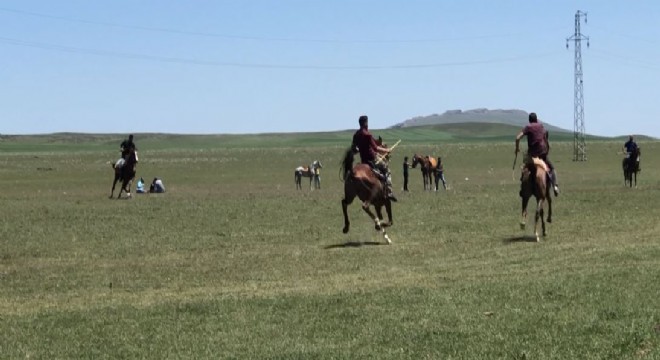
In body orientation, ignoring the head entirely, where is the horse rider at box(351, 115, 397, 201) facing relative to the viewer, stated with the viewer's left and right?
facing away from the viewer and to the right of the viewer

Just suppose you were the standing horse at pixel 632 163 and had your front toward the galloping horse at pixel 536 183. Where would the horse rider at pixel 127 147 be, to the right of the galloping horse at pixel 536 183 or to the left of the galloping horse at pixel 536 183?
right

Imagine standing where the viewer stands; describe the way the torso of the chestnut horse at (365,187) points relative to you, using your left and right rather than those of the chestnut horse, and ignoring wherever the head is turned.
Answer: facing away from the viewer and to the right of the viewer

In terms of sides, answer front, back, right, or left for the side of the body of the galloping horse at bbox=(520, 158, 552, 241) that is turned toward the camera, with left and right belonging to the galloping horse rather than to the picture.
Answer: back

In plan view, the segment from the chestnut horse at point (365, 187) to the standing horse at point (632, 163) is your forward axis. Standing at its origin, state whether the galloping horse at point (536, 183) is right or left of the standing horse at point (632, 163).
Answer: right
